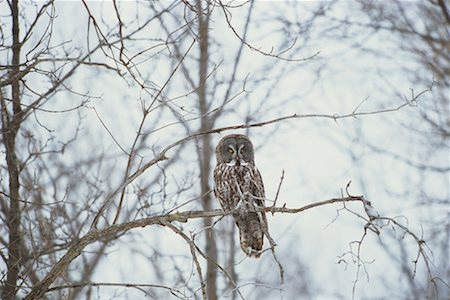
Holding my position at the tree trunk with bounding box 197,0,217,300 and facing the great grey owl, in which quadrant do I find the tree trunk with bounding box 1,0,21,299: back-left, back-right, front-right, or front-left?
front-right

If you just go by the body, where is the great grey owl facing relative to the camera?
toward the camera

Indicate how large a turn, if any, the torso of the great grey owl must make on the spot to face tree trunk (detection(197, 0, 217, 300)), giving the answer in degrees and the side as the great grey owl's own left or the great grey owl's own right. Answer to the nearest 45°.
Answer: approximately 180°

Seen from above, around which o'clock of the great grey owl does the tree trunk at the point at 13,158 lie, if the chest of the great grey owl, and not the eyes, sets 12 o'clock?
The tree trunk is roughly at 2 o'clock from the great grey owl.

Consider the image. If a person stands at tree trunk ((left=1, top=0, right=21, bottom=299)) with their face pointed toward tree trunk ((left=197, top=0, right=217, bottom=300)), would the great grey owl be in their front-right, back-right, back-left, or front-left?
front-right
